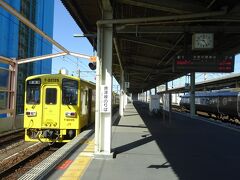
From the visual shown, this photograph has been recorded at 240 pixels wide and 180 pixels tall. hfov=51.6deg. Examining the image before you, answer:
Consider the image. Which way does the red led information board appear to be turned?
toward the camera

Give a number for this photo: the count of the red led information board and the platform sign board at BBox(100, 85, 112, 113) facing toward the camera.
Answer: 2

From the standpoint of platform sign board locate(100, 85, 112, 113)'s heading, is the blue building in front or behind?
behind

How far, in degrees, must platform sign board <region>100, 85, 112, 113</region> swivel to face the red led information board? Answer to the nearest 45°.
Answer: approximately 135° to its left

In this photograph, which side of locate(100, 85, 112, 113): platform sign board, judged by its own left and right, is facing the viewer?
front

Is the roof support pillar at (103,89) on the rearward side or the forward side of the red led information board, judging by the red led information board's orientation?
on the forward side

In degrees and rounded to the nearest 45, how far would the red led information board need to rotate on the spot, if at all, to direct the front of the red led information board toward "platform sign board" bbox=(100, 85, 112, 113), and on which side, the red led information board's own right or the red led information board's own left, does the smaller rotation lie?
approximately 45° to the red led information board's own right

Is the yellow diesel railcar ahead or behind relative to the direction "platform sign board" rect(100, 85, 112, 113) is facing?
behind

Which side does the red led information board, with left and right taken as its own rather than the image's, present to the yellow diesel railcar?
right
